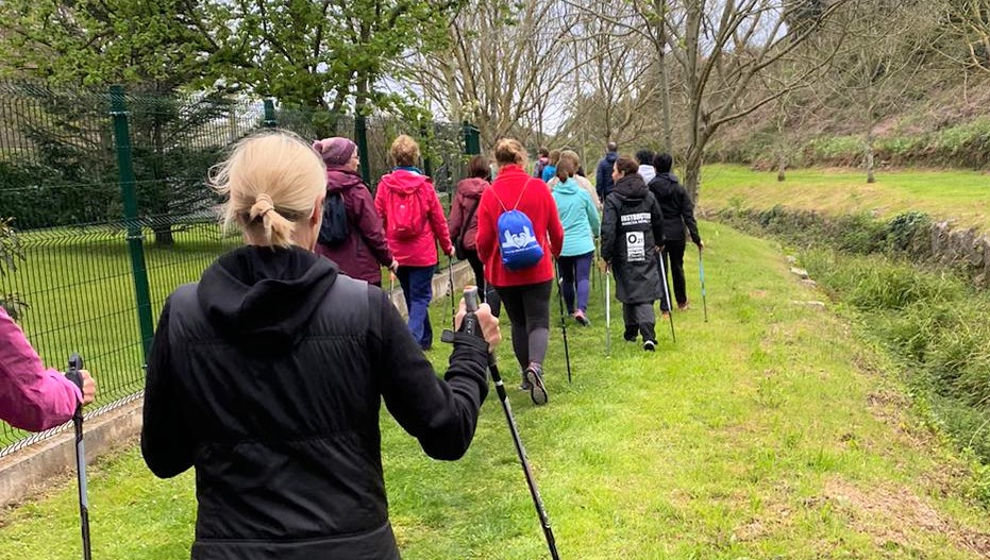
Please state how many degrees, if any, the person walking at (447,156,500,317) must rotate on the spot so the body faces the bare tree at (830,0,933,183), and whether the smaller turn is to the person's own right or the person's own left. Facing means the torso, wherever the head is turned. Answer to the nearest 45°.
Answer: approximately 45° to the person's own right

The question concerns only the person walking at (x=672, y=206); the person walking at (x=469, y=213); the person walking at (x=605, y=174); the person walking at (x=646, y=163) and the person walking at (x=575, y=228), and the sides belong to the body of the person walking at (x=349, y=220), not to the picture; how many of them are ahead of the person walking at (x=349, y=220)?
5

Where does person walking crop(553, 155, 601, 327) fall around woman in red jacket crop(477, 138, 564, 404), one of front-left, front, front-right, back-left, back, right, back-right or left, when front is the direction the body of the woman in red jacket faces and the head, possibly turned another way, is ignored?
front

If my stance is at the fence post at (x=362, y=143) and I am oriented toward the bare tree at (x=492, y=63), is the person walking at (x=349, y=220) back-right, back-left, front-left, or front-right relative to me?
back-right

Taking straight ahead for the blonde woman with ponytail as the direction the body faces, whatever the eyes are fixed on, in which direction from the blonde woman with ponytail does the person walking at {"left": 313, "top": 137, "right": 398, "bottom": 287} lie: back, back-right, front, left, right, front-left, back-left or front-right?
front

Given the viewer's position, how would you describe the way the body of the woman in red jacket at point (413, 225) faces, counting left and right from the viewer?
facing away from the viewer

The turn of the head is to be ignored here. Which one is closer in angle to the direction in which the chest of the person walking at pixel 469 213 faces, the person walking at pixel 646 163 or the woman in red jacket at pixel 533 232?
the person walking

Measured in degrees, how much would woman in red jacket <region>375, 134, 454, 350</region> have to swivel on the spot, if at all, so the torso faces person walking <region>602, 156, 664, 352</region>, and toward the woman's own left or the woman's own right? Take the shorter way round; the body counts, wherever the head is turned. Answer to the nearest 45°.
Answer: approximately 90° to the woman's own right

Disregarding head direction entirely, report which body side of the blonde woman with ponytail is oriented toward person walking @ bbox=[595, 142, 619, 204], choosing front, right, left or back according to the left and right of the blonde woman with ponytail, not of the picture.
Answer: front

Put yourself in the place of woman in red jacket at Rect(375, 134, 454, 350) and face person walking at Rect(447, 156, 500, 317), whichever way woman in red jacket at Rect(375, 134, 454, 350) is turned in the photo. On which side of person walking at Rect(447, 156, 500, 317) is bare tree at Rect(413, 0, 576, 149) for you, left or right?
left

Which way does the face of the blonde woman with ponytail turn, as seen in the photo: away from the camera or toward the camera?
away from the camera

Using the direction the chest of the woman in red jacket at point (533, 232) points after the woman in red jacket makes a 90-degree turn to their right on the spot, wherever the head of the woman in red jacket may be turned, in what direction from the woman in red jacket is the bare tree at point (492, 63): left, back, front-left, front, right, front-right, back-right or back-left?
left

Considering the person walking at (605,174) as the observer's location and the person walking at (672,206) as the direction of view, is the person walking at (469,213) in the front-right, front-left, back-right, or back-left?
front-right

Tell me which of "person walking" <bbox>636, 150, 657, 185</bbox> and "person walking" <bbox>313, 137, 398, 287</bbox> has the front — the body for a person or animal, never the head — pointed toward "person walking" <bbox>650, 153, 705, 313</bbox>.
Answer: "person walking" <bbox>313, 137, 398, 287</bbox>

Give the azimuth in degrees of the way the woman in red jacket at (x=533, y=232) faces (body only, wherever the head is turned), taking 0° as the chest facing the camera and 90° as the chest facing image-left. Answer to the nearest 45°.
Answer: approximately 180°

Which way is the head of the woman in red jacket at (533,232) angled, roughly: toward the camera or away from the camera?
away from the camera

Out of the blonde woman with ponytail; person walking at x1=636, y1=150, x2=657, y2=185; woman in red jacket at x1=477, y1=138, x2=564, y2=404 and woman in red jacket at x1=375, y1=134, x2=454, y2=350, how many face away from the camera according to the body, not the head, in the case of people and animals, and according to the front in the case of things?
4
